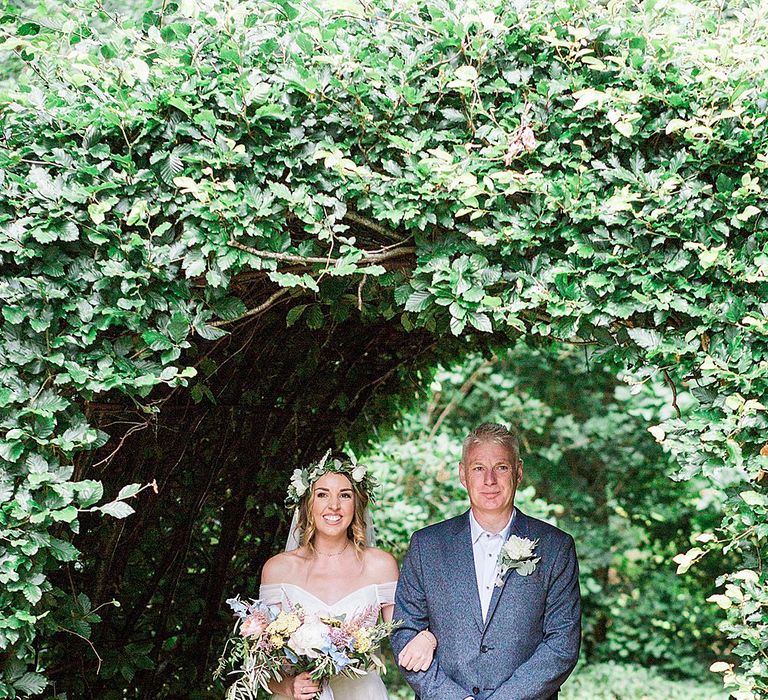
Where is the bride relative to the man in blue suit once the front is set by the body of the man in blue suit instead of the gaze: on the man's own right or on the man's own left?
on the man's own right

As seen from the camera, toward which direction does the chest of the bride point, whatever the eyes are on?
toward the camera

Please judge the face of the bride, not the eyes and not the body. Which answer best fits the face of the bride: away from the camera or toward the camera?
toward the camera

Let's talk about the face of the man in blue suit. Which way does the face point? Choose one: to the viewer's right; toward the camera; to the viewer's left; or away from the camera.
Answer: toward the camera

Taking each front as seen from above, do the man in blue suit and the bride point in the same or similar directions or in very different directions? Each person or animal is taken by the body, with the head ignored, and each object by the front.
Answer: same or similar directions

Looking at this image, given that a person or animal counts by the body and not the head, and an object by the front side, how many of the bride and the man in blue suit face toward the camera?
2

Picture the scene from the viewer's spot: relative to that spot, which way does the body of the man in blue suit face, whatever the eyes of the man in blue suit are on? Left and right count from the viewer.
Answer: facing the viewer

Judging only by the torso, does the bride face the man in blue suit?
no
